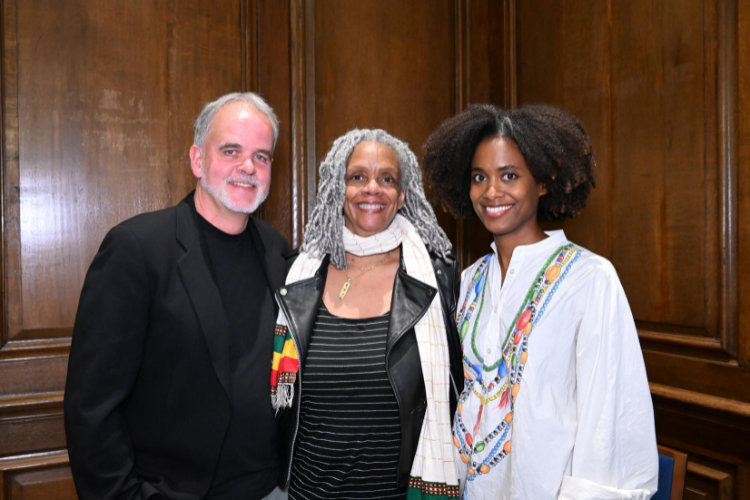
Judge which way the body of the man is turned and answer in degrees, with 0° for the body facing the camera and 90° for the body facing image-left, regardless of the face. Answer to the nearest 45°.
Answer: approximately 315°

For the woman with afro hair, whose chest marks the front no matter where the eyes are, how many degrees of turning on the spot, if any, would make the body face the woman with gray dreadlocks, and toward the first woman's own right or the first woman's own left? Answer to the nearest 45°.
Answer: approximately 45° to the first woman's own right

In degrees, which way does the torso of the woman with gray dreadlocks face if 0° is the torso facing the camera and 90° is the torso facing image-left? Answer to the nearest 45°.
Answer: approximately 0°

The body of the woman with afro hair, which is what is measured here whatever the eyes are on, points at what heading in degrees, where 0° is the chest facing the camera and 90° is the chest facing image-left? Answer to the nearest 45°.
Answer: approximately 45°
